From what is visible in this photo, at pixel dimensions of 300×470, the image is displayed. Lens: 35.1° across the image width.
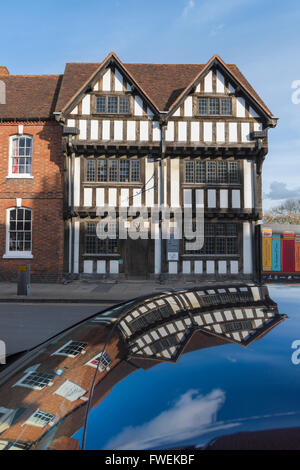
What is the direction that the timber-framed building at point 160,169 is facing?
toward the camera
